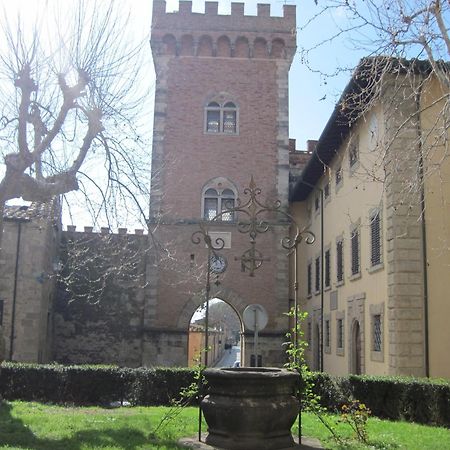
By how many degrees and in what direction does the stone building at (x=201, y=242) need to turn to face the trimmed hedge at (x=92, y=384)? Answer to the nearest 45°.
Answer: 0° — it already faces it

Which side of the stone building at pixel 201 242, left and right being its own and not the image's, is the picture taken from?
front

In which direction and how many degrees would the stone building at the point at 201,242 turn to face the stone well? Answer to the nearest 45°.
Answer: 0° — it already faces it

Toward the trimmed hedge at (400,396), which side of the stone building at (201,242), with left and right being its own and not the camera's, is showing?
front
